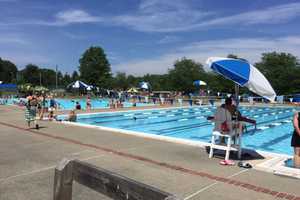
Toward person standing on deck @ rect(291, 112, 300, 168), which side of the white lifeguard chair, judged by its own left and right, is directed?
right
